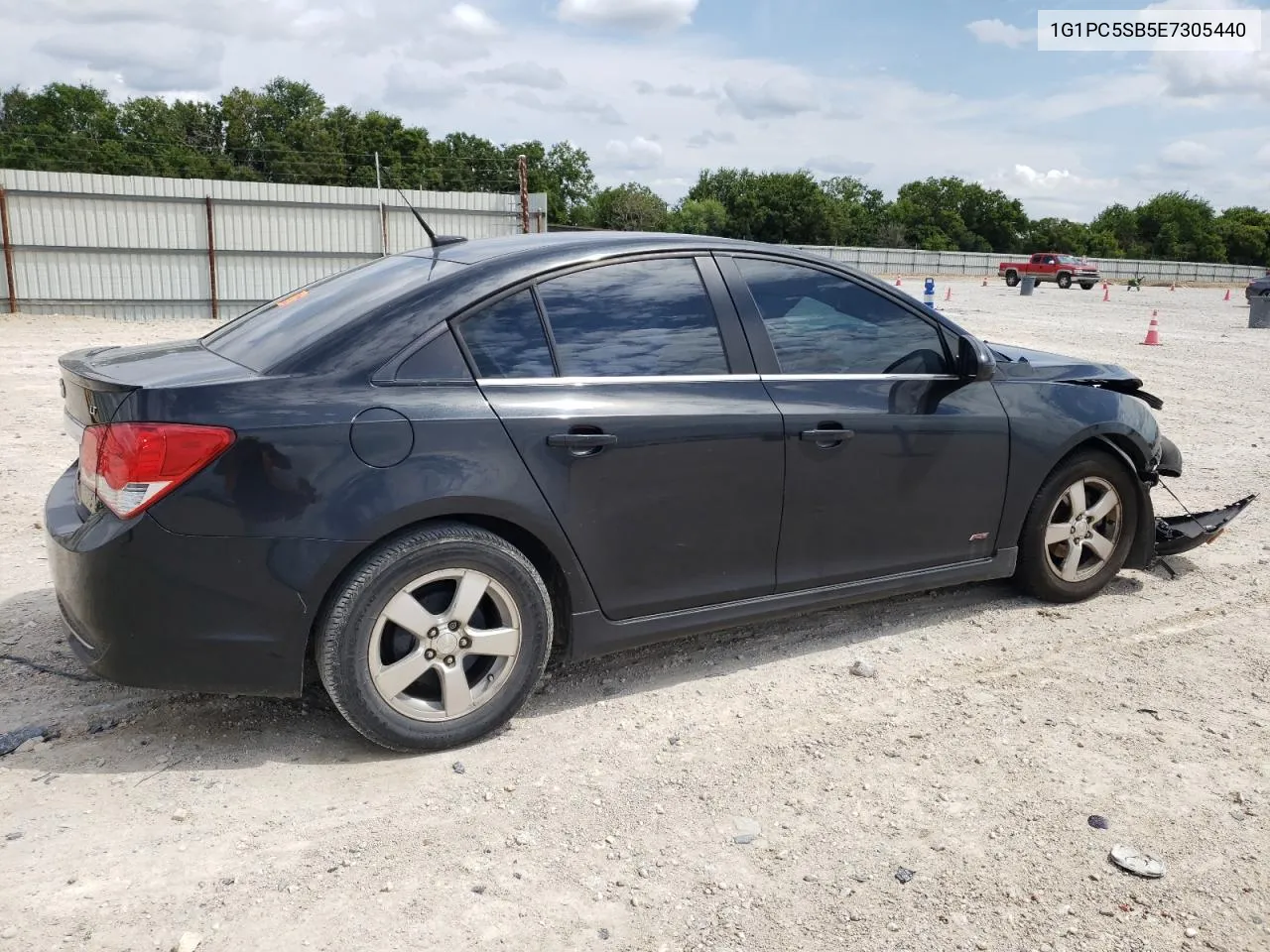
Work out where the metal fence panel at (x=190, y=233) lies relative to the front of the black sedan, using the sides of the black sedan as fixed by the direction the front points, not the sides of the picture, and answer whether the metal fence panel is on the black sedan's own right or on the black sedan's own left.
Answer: on the black sedan's own left

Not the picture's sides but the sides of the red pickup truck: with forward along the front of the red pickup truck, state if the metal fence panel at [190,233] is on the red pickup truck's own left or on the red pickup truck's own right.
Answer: on the red pickup truck's own right

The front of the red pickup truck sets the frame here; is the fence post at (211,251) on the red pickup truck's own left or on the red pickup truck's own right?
on the red pickup truck's own right

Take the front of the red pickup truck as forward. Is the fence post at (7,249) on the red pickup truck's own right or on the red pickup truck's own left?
on the red pickup truck's own right

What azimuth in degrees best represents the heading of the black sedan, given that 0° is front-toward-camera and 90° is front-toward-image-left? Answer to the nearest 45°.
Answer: approximately 225°

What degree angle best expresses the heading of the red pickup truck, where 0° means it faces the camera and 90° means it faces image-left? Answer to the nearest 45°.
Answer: approximately 315°

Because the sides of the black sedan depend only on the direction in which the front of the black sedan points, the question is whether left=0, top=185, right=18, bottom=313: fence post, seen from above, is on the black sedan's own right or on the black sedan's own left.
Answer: on the black sedan's own left

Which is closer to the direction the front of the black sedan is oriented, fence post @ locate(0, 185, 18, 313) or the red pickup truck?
the red pickup truck

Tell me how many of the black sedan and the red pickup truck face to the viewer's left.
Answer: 0
